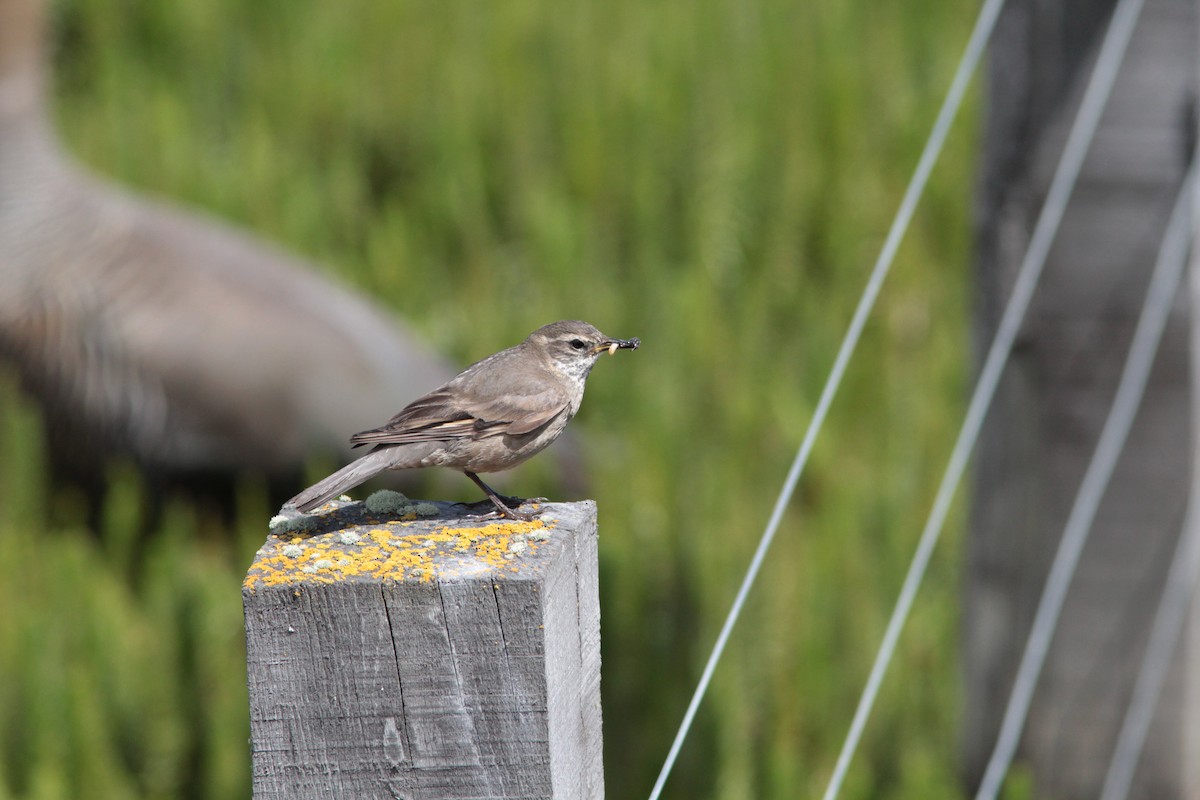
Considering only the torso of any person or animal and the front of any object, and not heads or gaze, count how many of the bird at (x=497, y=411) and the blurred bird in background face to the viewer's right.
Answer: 1

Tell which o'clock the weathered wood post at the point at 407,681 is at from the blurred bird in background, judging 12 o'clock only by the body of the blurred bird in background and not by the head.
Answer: The weathered wood post is roughly at 9 o'clock from the blurred bird in background.

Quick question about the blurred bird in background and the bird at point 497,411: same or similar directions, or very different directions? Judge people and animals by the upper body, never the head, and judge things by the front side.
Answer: very different directions

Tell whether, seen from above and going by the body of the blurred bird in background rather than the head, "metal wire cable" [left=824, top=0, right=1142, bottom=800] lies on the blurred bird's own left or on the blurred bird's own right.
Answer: on the blurred bird's own left

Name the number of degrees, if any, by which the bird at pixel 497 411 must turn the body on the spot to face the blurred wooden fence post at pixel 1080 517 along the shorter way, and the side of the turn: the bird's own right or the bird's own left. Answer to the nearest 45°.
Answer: approximately 45° to the bird's own left

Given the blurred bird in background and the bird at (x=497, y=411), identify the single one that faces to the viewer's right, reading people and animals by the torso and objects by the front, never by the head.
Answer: the bird

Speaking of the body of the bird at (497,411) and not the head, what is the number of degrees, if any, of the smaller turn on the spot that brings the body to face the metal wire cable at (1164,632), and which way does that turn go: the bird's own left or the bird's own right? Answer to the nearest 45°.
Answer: approximately 45° to the bird's own left

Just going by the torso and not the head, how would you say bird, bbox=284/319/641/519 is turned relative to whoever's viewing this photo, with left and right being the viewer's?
facing to the right of the viewer

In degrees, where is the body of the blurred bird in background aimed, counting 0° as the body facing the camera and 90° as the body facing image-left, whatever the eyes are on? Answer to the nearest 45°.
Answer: approximately 90°

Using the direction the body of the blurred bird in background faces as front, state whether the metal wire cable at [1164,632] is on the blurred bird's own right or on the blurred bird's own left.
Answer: on the blurred bird's own left

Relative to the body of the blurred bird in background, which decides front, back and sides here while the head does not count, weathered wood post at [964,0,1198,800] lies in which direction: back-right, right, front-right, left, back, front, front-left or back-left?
back-left
